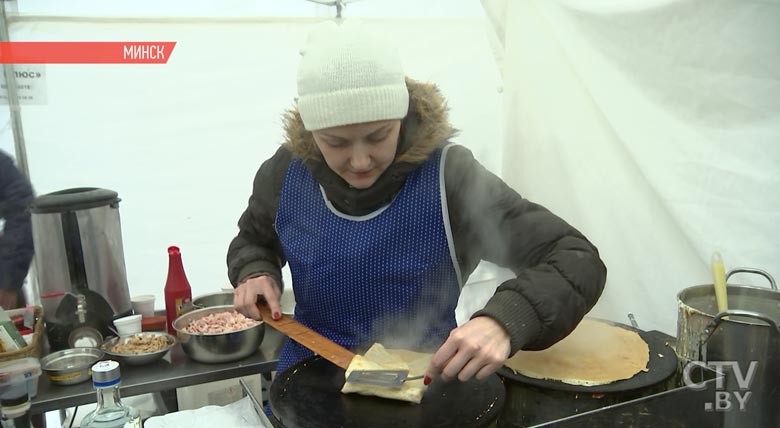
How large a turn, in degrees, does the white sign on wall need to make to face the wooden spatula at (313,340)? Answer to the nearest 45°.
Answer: approximately 45° to its left

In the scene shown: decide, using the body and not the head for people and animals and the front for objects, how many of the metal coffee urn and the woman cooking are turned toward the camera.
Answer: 2

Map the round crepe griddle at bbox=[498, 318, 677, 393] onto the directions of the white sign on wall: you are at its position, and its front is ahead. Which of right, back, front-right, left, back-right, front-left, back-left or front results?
front-left

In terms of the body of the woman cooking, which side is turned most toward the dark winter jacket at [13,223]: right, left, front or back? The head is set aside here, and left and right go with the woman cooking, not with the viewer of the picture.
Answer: right

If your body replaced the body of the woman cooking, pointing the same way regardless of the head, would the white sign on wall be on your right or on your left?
on your right

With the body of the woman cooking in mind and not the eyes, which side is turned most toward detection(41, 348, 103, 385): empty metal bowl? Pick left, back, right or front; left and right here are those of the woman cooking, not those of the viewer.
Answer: right

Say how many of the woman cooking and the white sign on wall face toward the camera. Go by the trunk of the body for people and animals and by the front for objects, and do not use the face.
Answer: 2

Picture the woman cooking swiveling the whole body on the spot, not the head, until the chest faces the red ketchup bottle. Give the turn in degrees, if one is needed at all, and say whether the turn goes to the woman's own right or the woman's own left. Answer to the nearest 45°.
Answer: approximately 135° to the woman's own right

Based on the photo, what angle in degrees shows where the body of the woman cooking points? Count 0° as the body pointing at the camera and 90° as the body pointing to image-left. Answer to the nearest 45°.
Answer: approximately 0°
